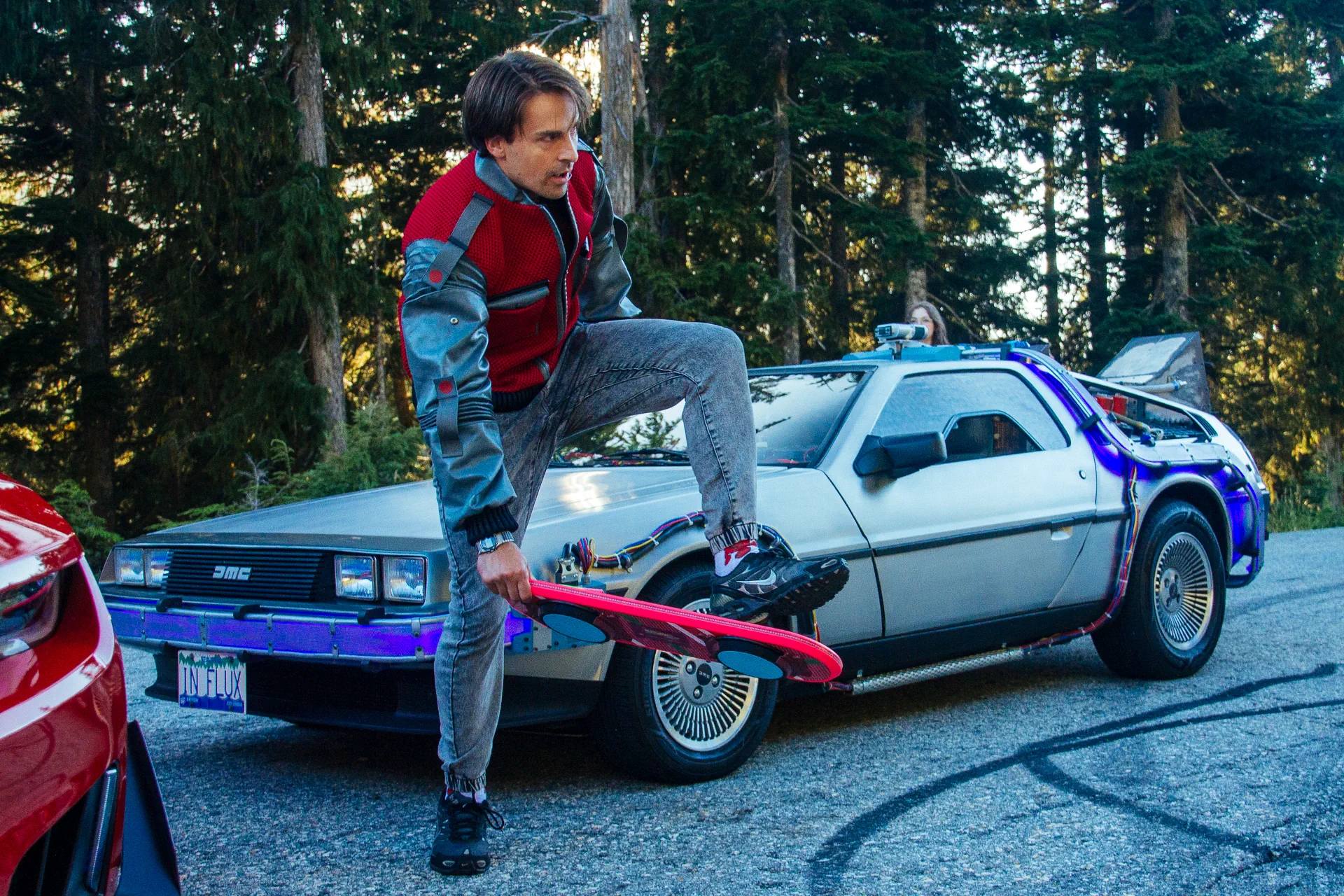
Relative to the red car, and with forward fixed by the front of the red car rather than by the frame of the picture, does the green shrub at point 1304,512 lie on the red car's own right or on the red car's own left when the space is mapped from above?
on the red car's own left

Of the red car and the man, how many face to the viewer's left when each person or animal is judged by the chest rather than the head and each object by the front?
0

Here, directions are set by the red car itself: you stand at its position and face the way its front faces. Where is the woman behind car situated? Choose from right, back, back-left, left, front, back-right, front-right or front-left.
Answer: left

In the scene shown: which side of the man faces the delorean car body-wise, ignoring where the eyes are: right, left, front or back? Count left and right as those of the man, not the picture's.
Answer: left

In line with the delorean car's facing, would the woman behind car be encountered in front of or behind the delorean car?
behind

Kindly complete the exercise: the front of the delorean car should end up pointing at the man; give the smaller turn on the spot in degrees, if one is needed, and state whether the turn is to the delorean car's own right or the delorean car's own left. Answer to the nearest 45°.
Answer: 0° — it already faces them

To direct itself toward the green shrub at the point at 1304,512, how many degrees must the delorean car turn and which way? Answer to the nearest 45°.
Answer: approximately 180°

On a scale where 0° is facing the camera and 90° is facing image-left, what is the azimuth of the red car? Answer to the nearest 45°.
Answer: approximately 315°

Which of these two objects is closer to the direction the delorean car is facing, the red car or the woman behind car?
the red car

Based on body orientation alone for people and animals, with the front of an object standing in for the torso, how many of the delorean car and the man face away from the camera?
0

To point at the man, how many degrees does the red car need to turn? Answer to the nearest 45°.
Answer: approximately 90° to its left
